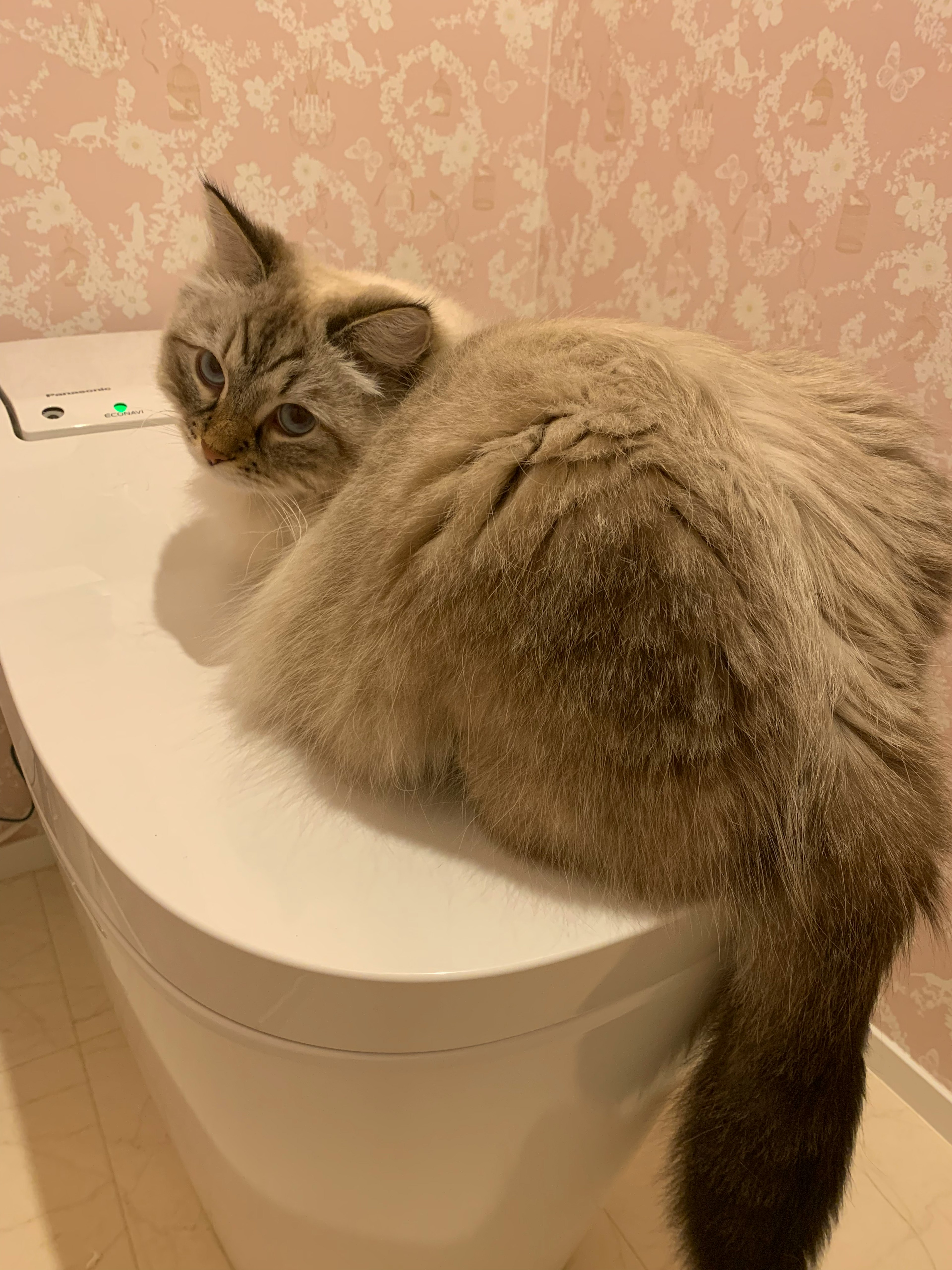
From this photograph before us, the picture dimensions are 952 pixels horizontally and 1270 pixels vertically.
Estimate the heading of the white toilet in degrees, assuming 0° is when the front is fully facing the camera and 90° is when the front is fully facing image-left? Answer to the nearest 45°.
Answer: approximately 315°

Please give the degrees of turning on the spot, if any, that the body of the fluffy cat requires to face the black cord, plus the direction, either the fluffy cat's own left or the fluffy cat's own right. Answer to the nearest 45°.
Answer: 0° — it already faces it

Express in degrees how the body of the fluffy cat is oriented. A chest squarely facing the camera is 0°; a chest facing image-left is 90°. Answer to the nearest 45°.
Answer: approximately 135°
